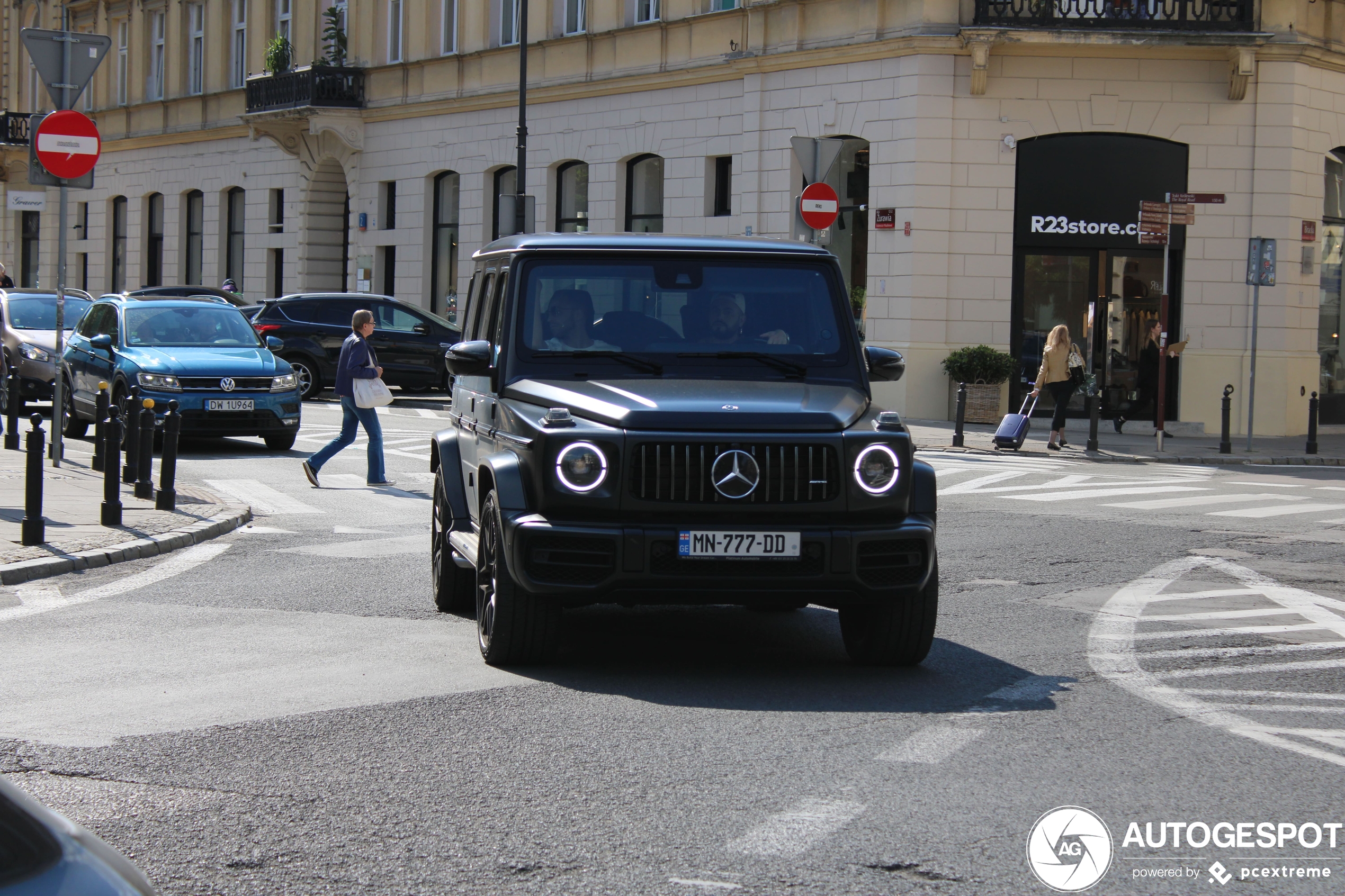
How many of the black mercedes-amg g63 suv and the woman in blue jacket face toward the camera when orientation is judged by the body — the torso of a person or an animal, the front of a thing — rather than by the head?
1

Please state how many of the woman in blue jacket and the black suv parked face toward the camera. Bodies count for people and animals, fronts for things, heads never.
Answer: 0

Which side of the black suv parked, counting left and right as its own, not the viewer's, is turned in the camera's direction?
right

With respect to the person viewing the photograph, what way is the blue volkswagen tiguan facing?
facing the viewer and to the right of the viewer

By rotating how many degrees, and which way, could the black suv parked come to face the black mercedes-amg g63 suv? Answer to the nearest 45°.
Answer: approximately 90° to its right

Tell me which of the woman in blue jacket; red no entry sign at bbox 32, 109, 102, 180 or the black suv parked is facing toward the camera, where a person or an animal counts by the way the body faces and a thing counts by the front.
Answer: the red no entry sign
